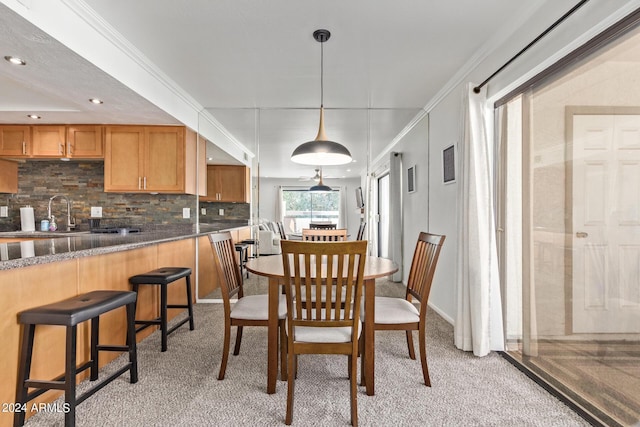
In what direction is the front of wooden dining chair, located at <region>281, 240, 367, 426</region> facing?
away from the camera

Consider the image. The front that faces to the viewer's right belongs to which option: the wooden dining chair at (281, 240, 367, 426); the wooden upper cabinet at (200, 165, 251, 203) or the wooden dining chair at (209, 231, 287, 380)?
the wooden dining chair at (209, 231, 287, 380)

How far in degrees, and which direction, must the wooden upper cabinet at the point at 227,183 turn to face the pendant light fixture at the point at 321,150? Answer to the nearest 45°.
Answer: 0° — it already faces it

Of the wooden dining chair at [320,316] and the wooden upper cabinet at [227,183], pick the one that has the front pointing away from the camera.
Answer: the wooden dining chair

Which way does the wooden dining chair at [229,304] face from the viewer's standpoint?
to the viewer's right

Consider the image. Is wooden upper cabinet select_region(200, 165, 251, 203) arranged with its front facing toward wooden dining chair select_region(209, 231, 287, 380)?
yes

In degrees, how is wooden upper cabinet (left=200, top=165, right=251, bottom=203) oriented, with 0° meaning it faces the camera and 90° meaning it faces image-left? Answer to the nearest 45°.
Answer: approximately 0°

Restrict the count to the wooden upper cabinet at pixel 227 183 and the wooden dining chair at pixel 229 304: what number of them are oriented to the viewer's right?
1

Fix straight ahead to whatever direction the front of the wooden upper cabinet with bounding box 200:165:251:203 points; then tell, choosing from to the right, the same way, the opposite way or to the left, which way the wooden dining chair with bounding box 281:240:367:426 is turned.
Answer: the opposite way

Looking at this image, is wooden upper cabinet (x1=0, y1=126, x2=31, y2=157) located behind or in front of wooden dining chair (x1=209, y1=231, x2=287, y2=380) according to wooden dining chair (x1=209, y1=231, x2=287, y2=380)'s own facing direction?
behind

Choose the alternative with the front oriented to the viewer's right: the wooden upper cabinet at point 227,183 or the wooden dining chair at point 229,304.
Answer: the wooden dining chair

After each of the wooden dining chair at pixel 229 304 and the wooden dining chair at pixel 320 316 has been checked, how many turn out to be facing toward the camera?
0

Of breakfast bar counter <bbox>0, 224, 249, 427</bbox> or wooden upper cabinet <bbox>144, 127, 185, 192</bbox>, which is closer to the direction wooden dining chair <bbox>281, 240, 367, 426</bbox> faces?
the wooden upper cabinet

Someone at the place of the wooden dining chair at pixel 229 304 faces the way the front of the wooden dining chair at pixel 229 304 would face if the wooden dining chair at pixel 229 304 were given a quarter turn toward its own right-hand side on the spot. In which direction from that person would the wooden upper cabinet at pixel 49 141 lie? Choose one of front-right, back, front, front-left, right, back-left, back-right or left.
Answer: back-right

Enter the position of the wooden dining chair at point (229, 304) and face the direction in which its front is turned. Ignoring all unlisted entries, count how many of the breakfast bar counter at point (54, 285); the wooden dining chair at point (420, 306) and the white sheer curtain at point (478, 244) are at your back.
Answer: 1

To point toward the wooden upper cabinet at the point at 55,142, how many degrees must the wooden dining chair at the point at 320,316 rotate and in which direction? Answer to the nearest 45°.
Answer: approximately 45° to its left
